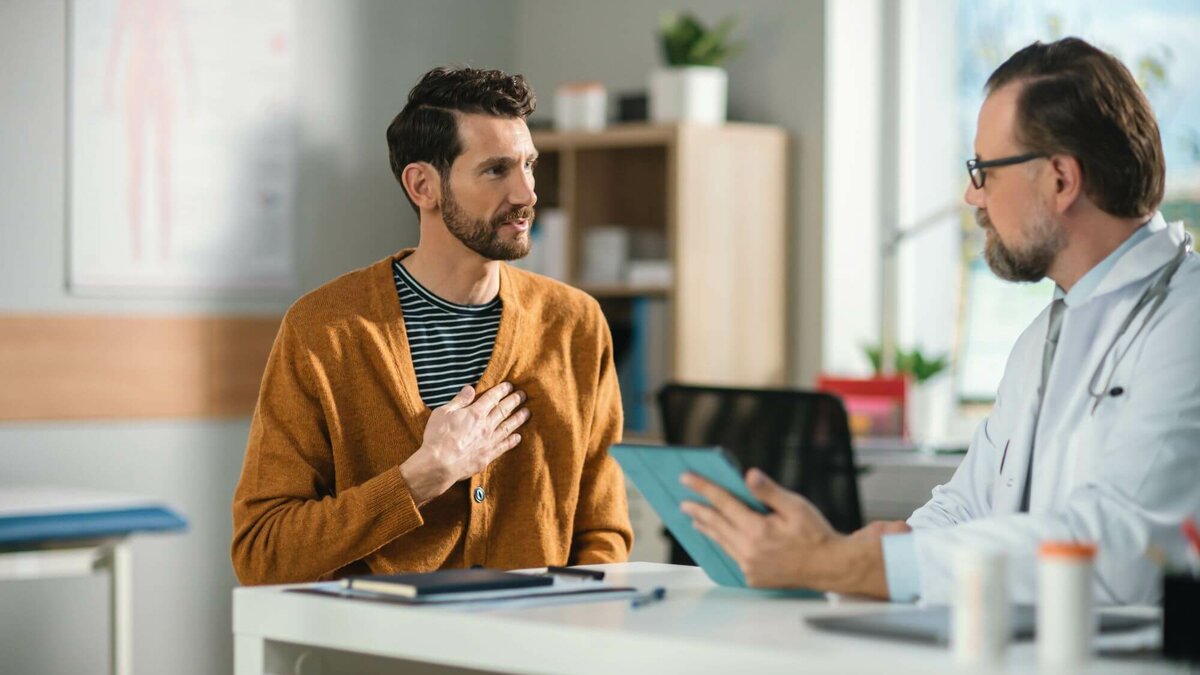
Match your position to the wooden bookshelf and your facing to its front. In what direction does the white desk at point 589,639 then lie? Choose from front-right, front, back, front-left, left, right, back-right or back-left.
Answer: front-left

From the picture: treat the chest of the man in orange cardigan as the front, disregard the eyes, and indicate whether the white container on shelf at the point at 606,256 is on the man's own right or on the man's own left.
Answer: on the man's own left

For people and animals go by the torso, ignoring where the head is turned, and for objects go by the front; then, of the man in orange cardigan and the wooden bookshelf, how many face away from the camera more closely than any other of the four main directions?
0

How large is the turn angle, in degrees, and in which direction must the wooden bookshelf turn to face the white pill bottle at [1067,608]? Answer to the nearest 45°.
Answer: approximately 45° to its left

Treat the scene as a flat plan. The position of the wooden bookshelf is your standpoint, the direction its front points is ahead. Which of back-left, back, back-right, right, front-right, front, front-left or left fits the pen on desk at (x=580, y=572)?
front-left

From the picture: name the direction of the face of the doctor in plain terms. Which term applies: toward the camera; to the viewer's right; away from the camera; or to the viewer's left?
to the viewer's left

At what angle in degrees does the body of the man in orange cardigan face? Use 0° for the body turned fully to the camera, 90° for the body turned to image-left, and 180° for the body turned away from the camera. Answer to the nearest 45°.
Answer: approximately 315°

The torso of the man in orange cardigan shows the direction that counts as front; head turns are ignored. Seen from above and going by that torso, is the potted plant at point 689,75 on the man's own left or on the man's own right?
on the man's own left

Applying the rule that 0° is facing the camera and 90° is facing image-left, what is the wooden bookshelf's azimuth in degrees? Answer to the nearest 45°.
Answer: approximately 45°

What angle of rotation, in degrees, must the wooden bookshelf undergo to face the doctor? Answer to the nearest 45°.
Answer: approximately 45° to its left

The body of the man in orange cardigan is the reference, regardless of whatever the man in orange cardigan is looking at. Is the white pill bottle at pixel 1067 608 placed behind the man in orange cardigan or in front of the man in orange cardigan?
in front
